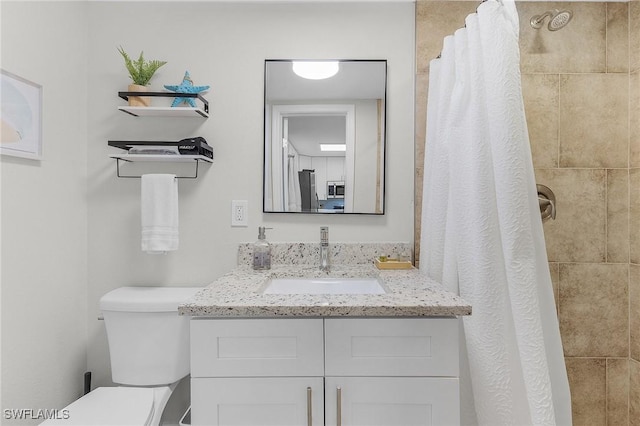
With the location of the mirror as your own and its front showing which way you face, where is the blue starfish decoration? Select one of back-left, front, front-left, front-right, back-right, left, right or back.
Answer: right

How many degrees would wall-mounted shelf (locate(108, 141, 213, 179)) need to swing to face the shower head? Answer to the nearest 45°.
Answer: approximately 45° to its left
